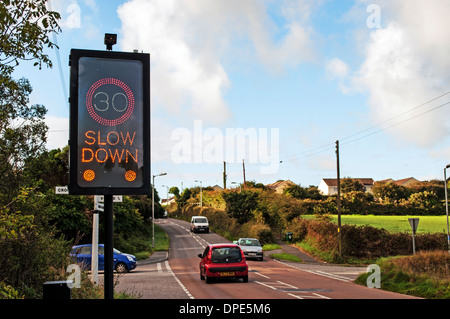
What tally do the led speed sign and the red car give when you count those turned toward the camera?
1

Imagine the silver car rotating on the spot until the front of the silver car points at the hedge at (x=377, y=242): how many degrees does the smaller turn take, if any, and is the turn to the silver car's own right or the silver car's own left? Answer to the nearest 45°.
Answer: approximately 45° to the silver car's own left

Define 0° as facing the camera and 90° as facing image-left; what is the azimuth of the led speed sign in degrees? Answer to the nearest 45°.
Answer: approximately 0°

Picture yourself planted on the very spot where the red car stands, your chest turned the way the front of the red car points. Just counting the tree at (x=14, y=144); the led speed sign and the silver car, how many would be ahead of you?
1

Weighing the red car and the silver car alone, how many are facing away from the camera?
1

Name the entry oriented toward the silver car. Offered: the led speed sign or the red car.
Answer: the red car

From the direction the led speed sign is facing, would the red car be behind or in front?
behind

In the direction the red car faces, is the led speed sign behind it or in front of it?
behind

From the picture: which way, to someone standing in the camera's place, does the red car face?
facing away from the viewer

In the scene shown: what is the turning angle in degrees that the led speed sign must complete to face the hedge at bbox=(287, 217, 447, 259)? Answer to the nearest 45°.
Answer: approximately 135° to its left

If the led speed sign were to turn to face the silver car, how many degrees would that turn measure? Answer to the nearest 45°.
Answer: approximately 180°

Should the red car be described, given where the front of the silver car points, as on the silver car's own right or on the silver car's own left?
on the silver car's own right
